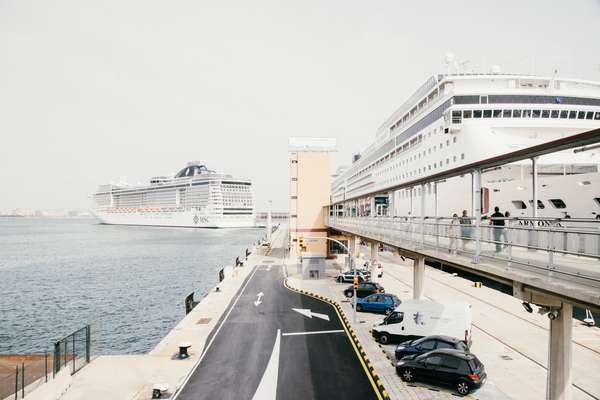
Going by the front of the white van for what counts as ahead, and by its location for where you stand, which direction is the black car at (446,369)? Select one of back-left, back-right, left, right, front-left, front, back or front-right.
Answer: left

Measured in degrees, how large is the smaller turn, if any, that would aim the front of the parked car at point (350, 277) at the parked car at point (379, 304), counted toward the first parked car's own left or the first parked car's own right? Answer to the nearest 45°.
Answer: approximately 90° to the first parked car's own left

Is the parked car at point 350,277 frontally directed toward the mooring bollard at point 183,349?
no

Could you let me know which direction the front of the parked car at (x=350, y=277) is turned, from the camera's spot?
facing to the left of the viewer

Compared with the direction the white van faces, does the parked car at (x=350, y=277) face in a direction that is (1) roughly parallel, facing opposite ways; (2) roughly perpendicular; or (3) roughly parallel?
roughly parallel

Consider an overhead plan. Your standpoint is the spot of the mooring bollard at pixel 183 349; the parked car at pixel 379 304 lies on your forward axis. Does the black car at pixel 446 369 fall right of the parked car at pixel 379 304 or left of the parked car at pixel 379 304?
right

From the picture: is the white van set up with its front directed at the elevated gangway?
no

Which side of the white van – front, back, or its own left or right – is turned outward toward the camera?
left

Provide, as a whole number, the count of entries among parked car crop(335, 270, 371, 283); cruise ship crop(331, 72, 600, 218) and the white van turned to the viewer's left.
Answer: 2

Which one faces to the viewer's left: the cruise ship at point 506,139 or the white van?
the white van

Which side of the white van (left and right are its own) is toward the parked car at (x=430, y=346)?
left

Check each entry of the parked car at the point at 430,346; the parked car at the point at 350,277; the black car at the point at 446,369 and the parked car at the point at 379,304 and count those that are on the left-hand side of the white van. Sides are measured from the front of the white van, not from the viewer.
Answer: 2

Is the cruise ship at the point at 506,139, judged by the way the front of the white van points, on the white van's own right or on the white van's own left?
on the white van's own right

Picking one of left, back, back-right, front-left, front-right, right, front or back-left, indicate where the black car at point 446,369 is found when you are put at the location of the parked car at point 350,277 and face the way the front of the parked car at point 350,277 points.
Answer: left

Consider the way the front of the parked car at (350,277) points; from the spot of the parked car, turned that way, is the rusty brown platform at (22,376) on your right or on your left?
on your left

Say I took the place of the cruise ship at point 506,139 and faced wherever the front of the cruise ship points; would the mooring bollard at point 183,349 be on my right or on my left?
on my right
